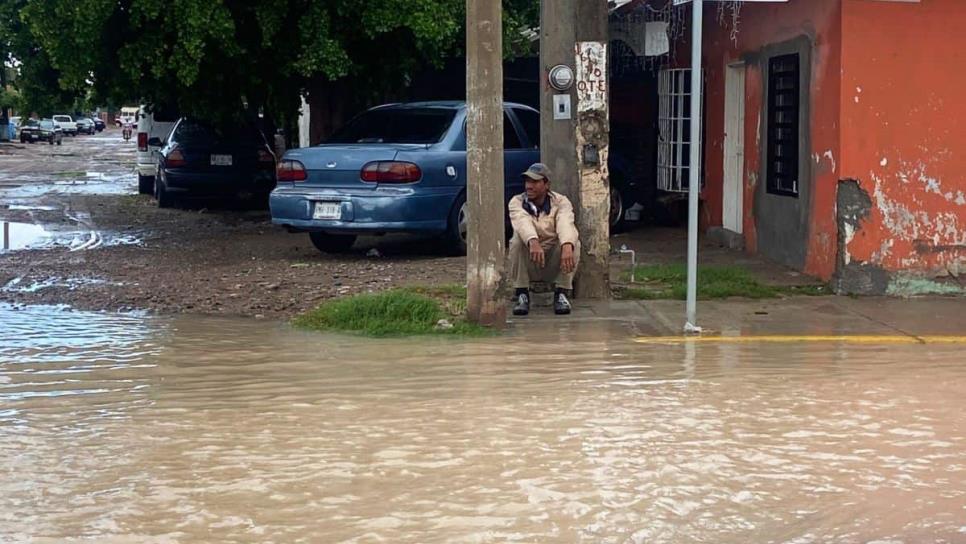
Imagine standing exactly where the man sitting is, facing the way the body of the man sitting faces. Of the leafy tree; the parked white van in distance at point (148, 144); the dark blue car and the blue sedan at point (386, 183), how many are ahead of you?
0

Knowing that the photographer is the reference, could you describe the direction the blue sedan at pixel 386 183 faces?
facing away from the viewer and to the right of the viewer

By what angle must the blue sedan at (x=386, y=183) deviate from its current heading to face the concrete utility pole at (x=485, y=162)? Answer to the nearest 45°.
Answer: approximately 135° to its right

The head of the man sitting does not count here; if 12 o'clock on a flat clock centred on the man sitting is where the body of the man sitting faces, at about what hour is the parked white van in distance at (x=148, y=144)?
The parked white van in distance is roughly at 5 o'clock from the man sitting.

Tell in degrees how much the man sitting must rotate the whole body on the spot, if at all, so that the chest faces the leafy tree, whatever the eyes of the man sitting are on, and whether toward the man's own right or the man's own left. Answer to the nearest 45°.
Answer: approximately 135° to the man's own right

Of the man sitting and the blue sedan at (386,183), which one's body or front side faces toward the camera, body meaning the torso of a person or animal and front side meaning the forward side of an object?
the man sitting

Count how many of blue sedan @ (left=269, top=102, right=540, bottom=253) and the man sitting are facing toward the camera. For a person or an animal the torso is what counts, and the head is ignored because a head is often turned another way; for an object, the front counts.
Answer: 1

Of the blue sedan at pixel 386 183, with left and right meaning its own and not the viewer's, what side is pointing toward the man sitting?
right

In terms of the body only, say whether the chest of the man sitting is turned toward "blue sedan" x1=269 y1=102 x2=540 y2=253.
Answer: no

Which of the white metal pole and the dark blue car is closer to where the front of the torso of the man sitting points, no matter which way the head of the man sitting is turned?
the white metal pole

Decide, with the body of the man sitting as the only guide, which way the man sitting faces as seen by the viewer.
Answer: toward the camera
